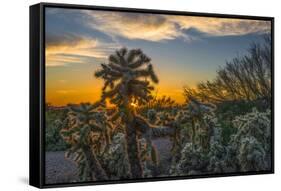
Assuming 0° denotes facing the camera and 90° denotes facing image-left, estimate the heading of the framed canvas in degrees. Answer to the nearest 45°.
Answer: approximately 315°
